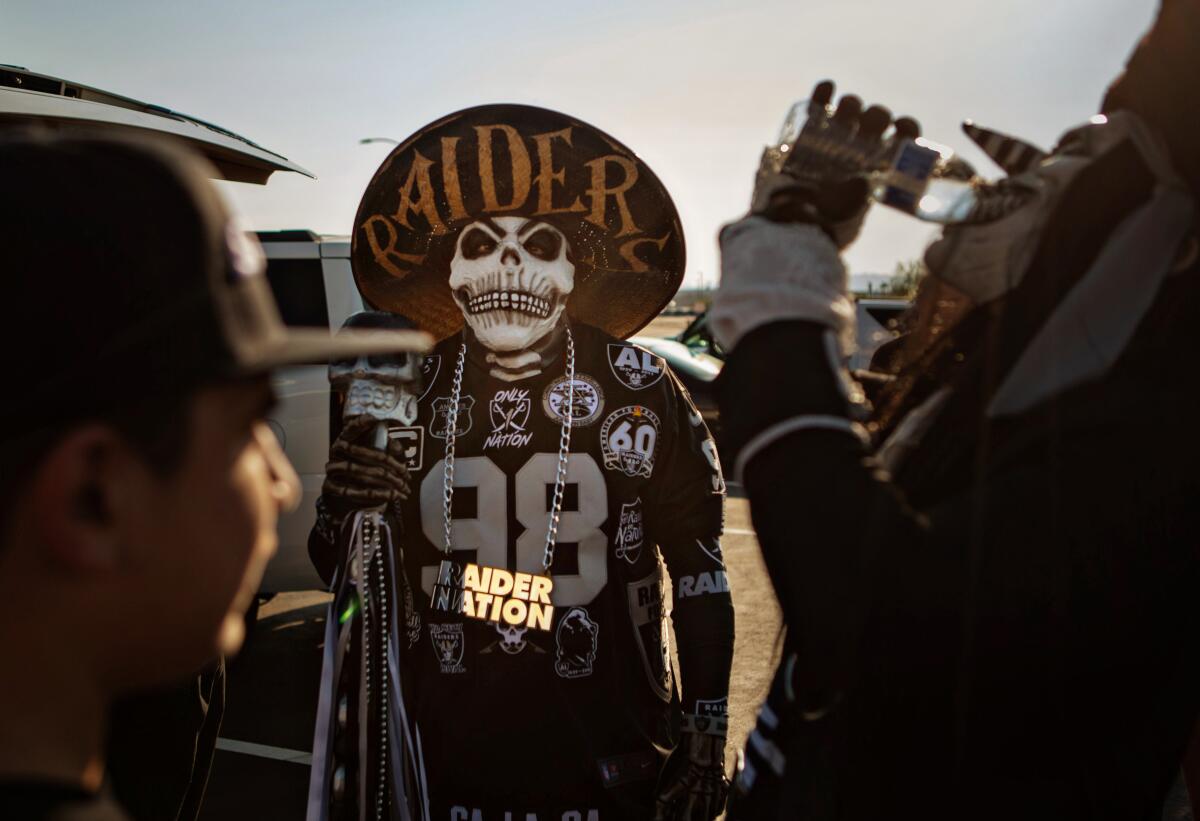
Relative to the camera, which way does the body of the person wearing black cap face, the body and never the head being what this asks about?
to the viewer's right

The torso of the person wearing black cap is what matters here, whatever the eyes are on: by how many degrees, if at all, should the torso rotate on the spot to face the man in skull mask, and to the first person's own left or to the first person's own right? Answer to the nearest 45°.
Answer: approximately 45° to the first person's own left

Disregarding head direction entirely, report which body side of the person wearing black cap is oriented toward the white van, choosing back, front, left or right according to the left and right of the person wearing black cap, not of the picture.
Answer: left

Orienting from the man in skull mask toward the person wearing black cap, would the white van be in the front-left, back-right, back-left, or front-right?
back-right
